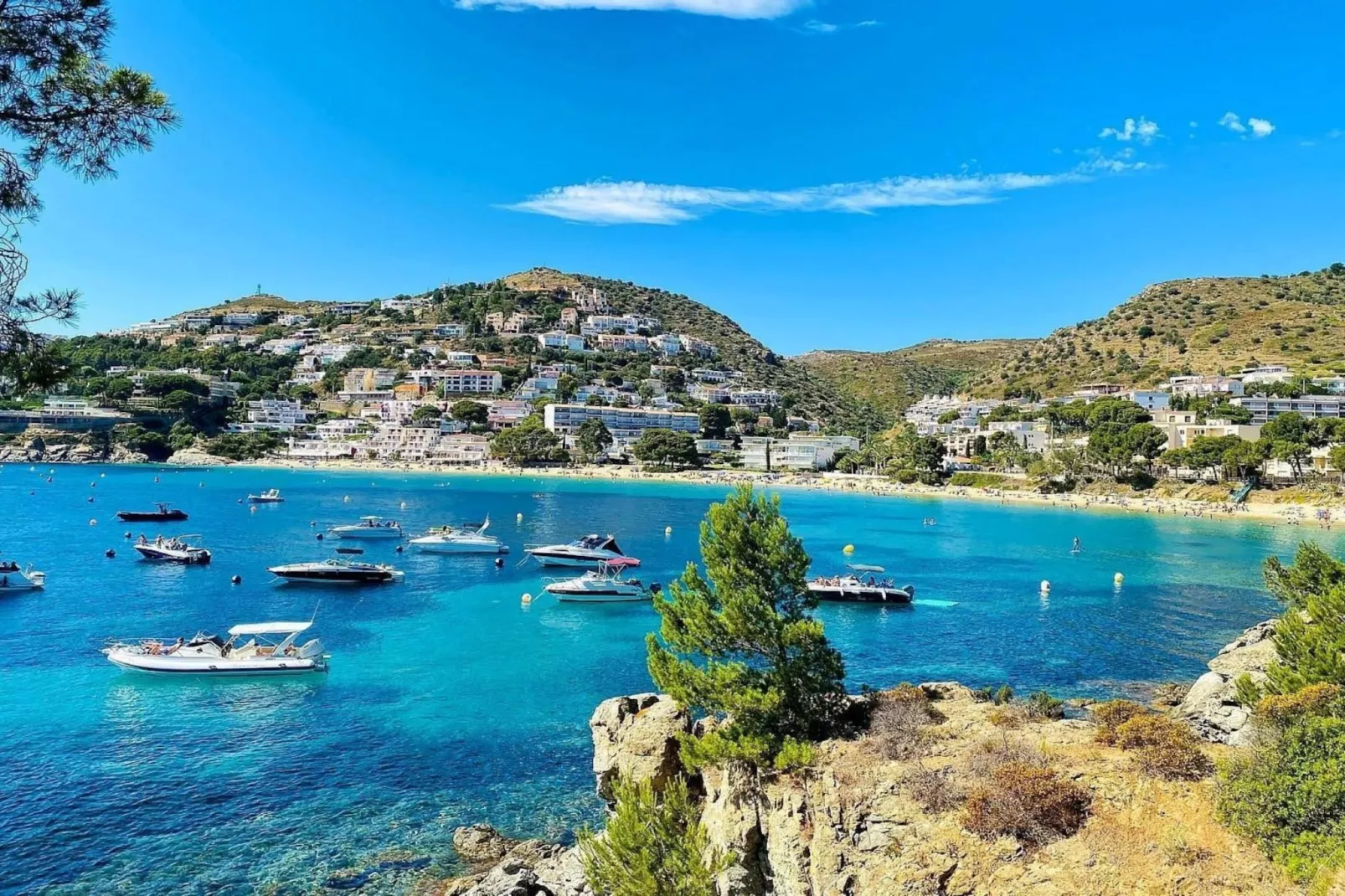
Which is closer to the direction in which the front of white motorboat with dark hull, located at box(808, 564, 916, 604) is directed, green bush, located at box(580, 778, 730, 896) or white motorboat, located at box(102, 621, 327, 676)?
the white motorboat

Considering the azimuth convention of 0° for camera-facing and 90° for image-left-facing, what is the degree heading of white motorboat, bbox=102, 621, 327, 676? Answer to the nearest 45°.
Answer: approximately 90°

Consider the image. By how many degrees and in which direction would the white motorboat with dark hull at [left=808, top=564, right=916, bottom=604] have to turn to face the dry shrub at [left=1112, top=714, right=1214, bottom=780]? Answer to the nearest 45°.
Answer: approximately 90° to its left

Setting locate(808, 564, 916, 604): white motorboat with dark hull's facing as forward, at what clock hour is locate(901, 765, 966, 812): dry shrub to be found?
The dry shrub is roughly at 9 o'clock from the white motorboat with dark hull.

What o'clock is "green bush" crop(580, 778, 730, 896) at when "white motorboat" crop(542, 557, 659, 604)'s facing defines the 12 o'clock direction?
The green bush is roughly at 9 o'clock from the white motorboat.

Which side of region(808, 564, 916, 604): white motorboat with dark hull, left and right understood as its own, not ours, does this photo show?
left

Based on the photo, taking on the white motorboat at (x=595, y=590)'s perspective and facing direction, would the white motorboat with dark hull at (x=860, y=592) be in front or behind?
behind

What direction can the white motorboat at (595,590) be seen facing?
to the viewer's left

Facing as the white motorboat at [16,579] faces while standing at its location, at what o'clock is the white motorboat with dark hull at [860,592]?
The white motorboat with dark hull is roughly at 7 o'clock from the white motorboat.

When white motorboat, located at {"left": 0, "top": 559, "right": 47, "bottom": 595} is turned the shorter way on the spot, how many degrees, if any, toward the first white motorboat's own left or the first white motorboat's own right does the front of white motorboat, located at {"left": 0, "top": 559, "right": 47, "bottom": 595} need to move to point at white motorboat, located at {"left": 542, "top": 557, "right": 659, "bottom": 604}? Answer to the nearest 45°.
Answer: approximately 135° to the first white motorboat's own left
